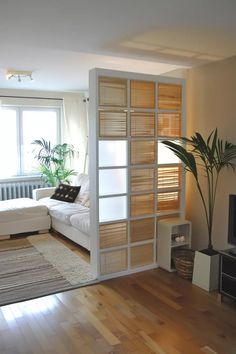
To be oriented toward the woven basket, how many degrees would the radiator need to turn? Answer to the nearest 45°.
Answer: approximately 45° to its left

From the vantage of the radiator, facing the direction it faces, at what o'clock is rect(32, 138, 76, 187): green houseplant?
The green houseplant is roughly at 9 o'clock from the radiator.

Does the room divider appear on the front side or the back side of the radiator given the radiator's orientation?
on the front side

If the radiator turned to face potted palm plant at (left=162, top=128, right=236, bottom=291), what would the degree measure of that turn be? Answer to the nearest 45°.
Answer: approximately 45° to its left

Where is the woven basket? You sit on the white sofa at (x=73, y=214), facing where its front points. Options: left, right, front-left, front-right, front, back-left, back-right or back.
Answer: left

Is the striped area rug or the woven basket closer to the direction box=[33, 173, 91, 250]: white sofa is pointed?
the striped area rug

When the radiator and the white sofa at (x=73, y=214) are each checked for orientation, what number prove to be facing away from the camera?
0

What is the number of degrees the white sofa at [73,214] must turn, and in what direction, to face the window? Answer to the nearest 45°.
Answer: approximately 90° to its right

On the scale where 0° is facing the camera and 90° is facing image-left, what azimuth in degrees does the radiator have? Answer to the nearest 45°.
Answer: approximately 0°

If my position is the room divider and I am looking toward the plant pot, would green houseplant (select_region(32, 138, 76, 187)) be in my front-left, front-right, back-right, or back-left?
back-left

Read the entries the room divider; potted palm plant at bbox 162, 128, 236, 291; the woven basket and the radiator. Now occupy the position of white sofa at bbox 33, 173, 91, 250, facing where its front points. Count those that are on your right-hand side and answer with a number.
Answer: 1

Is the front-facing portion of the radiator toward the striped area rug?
yes

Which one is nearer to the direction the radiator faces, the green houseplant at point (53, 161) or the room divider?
the room divider
